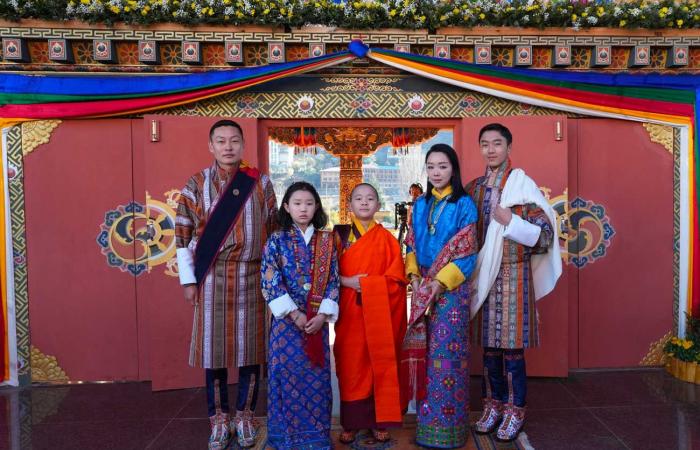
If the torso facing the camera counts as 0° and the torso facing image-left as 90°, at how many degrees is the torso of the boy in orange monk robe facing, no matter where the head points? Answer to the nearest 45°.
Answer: approximately 0°

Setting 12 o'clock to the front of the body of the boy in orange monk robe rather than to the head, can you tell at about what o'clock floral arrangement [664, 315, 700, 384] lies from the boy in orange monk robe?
The floral arrangement is roughly at 8 o'clock from the boy in orange monk robe.

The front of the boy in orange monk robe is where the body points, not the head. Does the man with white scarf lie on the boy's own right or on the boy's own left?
on the boy's own left

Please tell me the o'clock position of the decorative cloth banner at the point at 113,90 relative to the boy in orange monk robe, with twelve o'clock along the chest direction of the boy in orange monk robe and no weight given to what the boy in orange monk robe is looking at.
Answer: The decorative cloth banner is roughly at 4 o'clock from the boy in orange monk robe.
